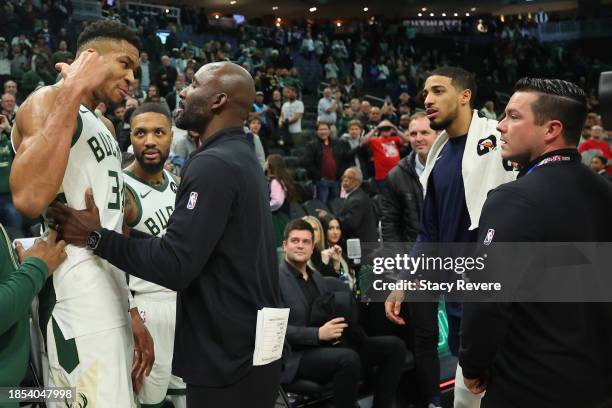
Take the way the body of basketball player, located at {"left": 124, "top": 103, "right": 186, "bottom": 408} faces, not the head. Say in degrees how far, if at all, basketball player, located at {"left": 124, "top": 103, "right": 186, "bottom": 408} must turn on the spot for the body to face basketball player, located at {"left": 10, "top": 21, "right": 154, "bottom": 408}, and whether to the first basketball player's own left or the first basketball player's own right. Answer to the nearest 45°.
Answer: approximately 45° to the first basketball player's own right

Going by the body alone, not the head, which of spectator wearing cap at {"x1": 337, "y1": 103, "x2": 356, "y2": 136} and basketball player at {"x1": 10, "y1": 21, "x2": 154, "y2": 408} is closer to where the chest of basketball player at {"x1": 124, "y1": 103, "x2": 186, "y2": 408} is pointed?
the basketball player

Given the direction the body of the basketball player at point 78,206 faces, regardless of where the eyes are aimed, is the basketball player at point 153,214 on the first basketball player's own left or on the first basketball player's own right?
on the first basketball player's own left

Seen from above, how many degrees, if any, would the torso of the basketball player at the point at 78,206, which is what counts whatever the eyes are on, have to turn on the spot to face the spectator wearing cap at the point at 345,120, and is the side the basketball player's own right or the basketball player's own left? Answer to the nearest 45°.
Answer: approximately 90° to the basketball player's own left

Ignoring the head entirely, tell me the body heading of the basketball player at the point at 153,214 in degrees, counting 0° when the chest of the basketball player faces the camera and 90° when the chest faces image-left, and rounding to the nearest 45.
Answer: approximately 315°

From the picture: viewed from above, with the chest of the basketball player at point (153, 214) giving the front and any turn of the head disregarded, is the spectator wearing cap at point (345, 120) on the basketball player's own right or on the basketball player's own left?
on the basketball player's own left
